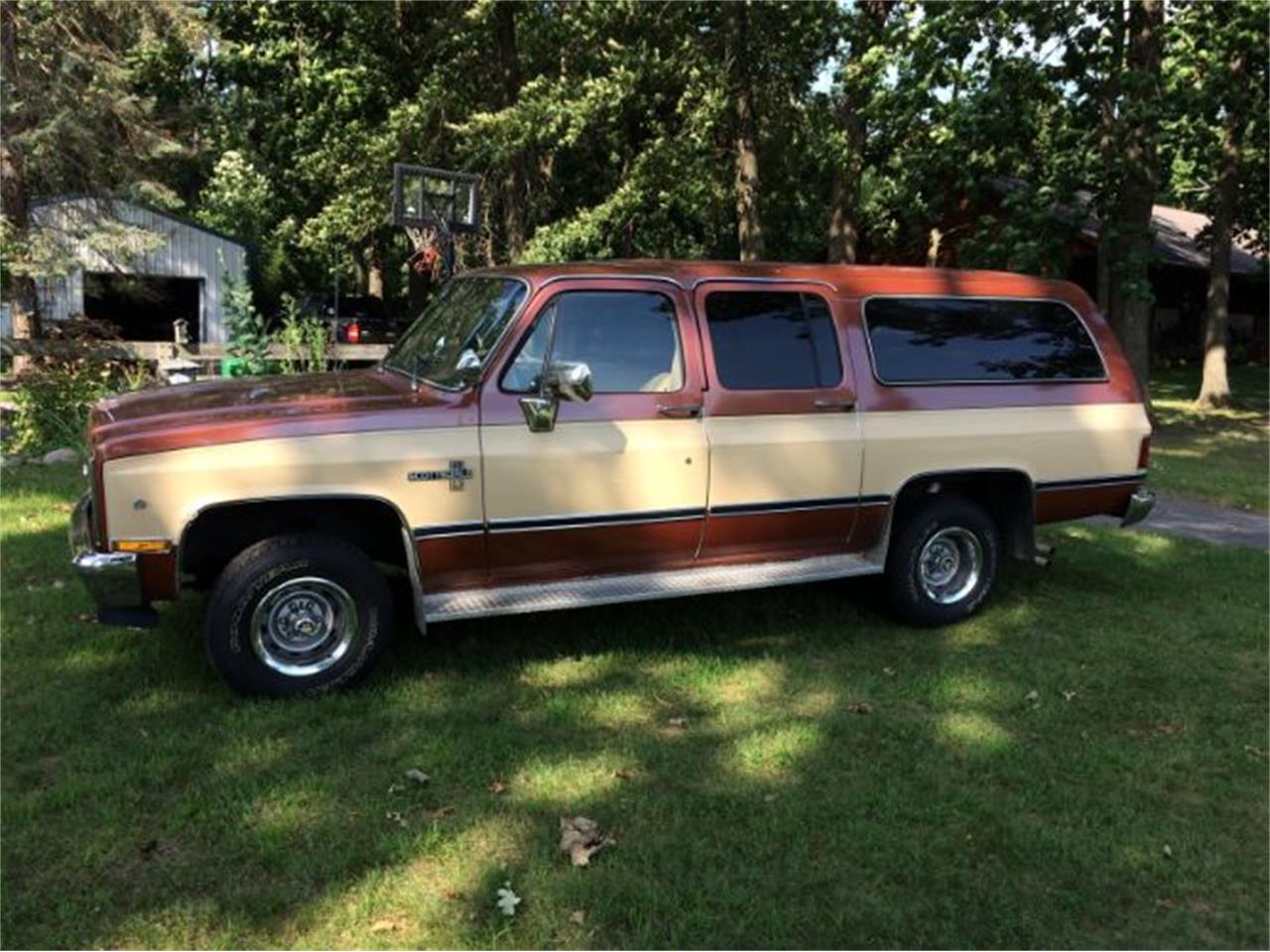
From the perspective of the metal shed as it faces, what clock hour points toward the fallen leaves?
The fallen leaves is roughly at 12 o'clock from the metal shed.

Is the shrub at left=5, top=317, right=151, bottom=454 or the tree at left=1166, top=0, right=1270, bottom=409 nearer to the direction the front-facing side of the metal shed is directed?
the shrub

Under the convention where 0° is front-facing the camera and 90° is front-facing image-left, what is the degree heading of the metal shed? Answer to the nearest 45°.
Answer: approximately 0°

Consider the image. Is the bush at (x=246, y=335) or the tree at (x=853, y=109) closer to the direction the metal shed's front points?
the bush

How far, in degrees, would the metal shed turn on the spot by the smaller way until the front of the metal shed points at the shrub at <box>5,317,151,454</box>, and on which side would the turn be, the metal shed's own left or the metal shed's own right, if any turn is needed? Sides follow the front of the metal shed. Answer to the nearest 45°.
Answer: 0° — it already faces it

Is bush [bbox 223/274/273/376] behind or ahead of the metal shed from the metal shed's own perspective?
ahead

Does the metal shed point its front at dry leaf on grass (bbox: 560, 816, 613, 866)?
yes

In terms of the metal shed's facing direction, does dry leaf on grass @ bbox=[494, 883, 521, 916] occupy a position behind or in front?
in front

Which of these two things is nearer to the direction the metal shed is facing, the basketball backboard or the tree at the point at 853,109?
the basketball backboard

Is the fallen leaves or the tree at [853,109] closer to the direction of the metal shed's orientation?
the fallen leaves

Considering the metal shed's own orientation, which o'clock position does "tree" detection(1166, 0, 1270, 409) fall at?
The tree is roughly at 11 o'clock from the metal shed.

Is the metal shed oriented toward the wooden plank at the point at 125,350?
yes
